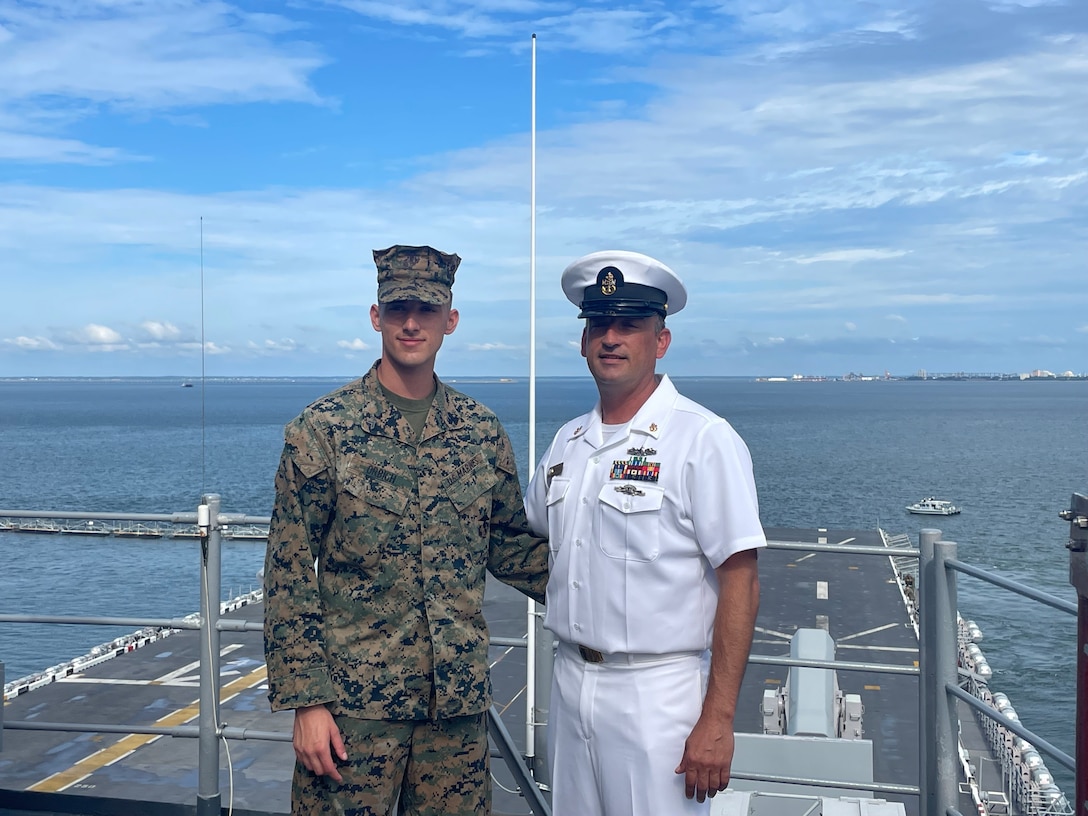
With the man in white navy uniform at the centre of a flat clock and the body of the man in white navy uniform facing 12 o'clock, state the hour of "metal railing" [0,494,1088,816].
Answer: The metal railing is roughly at 6 o'clock from the man in white navy uniform.

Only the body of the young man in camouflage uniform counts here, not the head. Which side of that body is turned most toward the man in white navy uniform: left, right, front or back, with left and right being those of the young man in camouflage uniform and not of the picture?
left

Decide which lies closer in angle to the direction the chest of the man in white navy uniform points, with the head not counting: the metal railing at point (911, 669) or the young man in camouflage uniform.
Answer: the young man in camouflage uniform

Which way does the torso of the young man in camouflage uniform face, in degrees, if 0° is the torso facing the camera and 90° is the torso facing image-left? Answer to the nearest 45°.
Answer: approximately 0°

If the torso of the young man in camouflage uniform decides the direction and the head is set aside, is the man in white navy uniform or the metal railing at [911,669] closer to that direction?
the man in white navy uniform

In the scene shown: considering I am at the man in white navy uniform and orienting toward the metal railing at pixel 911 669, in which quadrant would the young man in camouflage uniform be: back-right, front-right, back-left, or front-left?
back-left

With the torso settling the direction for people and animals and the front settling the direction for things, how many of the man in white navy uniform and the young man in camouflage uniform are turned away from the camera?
0
